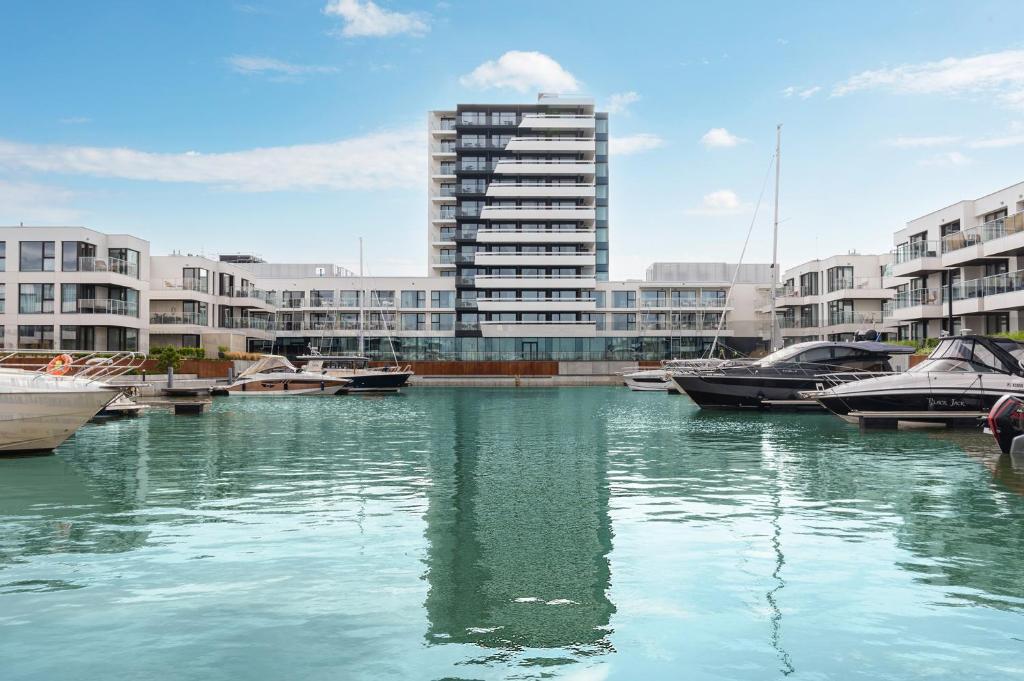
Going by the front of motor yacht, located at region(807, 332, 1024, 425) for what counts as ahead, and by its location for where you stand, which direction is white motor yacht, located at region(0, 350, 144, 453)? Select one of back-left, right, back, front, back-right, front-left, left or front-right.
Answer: front-left

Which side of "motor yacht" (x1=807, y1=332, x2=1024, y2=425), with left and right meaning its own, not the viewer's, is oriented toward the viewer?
left

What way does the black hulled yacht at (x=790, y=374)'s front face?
to the viewer's left

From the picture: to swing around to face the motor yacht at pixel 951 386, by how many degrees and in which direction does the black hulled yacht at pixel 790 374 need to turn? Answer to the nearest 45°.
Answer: approximately 135° to its left

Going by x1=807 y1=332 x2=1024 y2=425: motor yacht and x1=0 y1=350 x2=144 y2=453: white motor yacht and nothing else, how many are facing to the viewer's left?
1

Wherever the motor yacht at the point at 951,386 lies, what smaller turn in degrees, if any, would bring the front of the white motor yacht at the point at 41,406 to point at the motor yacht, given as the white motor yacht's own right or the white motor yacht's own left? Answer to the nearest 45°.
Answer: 0° — it already faces it

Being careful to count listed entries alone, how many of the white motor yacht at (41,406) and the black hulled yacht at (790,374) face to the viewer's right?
1

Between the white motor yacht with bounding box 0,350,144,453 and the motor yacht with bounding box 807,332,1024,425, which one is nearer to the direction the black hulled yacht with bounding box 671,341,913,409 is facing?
the white motor yacht

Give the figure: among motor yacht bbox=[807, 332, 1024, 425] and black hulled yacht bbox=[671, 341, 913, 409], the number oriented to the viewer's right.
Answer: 0

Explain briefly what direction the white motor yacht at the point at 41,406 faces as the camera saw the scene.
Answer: facing to the right of the viewer

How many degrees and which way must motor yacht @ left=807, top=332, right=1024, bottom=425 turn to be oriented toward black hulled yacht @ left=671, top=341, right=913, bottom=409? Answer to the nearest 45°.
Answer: approximately 45° to its right

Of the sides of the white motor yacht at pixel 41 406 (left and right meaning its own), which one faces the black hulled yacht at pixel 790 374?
front
